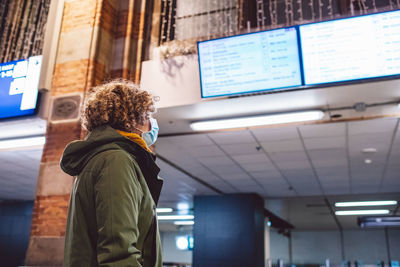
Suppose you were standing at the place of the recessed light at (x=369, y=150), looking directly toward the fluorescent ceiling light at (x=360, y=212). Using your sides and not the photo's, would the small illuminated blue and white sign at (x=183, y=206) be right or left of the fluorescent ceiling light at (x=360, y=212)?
left

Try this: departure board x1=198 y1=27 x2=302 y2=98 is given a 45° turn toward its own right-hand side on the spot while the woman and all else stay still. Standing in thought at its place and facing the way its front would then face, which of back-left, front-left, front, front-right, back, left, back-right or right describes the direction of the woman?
front-left

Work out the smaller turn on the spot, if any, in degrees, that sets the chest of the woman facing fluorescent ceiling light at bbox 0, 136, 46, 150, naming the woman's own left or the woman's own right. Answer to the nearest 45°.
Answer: approximately 90° to the woman's own left

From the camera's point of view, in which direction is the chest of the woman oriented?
to the viewer's right

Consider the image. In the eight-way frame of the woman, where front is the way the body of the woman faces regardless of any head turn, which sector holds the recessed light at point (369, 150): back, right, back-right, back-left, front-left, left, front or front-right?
front-left

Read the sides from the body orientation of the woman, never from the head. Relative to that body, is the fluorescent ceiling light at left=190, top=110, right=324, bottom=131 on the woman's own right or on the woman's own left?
on the woman's own left

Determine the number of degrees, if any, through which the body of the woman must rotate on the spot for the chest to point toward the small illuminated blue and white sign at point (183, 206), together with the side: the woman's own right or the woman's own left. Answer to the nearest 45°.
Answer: approximately 90° to the woman's own left

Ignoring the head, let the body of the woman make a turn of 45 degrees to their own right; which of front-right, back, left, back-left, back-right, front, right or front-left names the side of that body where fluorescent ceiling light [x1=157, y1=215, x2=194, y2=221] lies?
back-left

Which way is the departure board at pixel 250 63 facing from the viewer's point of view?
toward the camera

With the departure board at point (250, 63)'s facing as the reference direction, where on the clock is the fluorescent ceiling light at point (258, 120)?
The fluorescent ceiling light is roughly at 6 o'clock from the departure board.

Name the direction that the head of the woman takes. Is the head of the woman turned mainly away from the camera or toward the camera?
away from the camera

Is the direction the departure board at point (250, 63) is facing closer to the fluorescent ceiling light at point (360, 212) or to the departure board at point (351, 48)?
the departure board

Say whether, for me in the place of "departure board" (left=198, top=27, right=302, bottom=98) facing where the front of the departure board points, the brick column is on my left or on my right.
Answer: on my right

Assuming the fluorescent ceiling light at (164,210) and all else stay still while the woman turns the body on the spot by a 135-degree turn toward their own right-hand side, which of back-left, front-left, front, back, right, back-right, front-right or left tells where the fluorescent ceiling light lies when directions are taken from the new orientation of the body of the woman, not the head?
back-right
